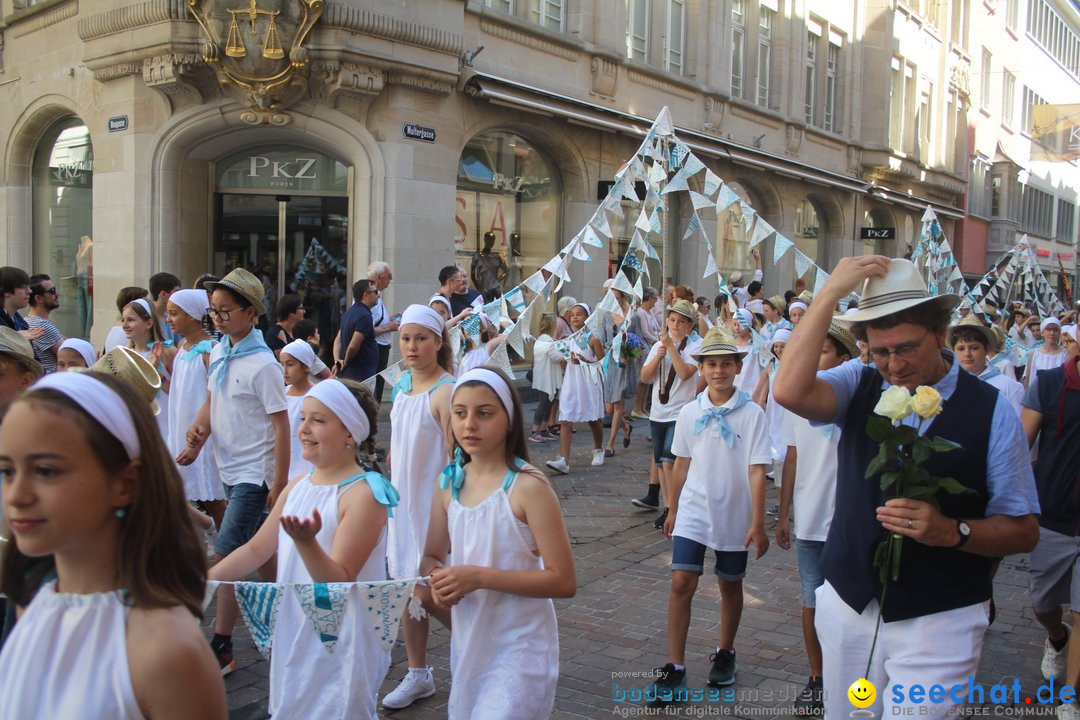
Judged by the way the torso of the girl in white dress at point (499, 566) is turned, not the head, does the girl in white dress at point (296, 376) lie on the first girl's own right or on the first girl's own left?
on the first girl's own right

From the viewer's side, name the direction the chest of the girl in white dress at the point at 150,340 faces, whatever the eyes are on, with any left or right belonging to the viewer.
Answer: facing the viewer and to the left of the viewer

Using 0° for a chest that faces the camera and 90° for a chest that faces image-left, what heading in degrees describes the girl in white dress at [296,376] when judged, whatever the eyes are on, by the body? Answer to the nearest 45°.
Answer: approximately 45°

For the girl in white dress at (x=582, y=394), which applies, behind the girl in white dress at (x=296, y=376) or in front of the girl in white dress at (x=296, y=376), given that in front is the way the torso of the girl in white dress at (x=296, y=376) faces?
behind

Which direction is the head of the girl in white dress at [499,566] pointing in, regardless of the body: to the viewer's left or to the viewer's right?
to the viewer's left

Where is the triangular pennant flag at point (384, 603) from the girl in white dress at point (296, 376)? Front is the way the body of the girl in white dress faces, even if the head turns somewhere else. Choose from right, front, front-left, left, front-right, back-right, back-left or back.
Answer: front-left

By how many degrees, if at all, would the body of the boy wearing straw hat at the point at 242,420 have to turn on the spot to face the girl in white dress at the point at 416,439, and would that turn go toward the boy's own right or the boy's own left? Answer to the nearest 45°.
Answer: approximately 90° to the boy's own left

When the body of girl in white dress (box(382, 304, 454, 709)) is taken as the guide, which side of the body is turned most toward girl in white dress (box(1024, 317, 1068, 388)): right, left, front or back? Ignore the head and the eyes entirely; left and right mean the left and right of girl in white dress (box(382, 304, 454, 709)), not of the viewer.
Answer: back

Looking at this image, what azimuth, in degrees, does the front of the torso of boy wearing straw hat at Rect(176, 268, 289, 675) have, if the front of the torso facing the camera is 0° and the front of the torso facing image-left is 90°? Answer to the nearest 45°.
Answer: approximately 45°
